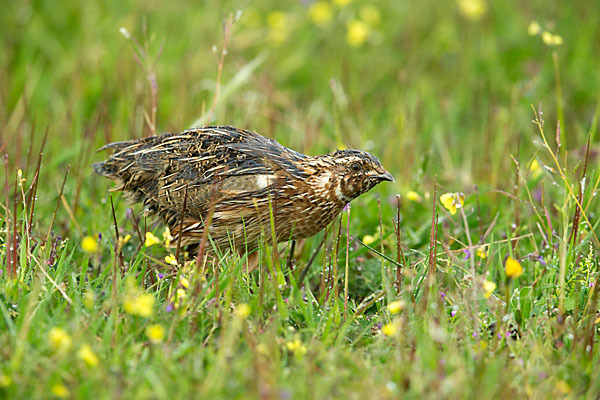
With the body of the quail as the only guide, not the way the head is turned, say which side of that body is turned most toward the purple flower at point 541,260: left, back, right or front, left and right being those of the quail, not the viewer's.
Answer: front

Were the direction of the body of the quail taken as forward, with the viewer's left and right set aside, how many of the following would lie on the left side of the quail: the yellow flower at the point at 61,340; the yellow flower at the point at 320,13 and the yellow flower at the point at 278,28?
2

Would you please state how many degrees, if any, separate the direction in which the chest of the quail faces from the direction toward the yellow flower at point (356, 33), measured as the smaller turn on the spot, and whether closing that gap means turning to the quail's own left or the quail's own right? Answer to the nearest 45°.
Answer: approximately 90° to the quail's own left

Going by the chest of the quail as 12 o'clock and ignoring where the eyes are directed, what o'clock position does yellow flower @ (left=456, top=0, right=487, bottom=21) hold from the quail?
The yellow flower is roughly at 10 o'clock from the quail.

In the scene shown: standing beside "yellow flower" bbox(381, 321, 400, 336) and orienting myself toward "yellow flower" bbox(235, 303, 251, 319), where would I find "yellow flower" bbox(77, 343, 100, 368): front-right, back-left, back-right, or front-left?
front-left

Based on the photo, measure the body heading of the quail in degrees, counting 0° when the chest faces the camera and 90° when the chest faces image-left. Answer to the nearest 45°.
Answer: approximately 270°

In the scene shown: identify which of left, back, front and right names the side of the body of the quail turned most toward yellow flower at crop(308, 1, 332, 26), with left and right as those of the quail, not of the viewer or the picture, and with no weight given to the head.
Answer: left

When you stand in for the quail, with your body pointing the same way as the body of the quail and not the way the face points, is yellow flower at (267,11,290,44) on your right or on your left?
on your left

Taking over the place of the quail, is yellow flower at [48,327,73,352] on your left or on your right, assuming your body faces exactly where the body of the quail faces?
on your right

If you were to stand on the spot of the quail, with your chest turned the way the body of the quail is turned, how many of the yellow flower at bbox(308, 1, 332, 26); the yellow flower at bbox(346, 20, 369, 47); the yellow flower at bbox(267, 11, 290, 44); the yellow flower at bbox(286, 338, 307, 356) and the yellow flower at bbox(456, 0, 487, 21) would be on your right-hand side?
1

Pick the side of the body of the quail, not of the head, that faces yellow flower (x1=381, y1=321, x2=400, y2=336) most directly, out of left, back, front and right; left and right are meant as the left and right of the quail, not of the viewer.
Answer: right

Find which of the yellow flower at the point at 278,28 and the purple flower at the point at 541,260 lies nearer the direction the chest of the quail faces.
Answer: the purple flower

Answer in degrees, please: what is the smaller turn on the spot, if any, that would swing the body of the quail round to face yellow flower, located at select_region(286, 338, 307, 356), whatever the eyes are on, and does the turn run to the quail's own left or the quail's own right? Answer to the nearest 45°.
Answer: approximately 90° to the quail's own right

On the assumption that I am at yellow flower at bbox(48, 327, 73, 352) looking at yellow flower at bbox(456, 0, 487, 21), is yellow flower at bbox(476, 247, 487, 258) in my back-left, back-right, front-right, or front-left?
front-right

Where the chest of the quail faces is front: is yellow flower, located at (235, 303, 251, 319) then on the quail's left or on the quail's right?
on the quail's right

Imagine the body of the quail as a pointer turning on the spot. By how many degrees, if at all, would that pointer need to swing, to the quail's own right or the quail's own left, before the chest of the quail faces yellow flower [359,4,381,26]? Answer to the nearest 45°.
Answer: approximately 90° to the quail's own left
